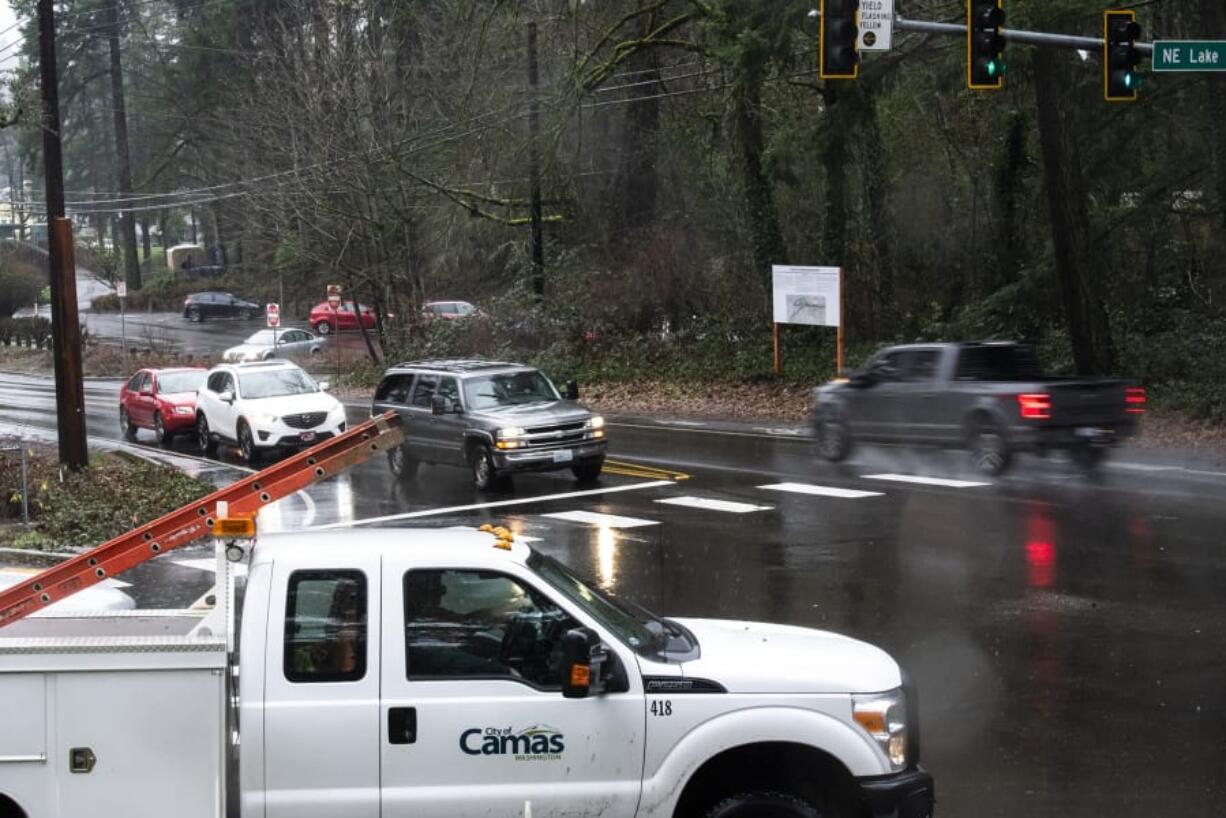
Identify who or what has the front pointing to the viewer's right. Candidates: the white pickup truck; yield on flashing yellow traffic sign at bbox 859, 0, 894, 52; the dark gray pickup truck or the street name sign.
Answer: the white pickup truck

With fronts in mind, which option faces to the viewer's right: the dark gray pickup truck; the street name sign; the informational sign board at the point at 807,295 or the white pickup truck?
the white pickup truck

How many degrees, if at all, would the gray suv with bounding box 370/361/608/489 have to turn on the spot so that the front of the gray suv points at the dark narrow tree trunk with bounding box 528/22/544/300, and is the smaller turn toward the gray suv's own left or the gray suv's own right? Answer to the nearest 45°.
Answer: approximately 135° to the gray suv's own left

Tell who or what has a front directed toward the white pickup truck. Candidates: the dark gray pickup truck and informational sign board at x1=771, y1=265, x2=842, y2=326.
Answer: the informational sign board

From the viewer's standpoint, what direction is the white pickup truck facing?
to the viewer's right

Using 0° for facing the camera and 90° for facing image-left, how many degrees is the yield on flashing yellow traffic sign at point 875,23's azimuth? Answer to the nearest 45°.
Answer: approximately 0°

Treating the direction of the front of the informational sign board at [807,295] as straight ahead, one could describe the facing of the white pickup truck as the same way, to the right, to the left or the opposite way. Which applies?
to the left

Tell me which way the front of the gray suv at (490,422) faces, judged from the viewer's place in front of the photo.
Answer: facing the viewer and to the right of the viewer

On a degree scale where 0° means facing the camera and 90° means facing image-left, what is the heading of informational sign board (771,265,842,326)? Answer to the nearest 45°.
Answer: approximately 0°

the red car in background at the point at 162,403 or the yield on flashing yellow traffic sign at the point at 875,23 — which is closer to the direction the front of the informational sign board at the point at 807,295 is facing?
the yield on flashing yellow traffic sign
